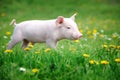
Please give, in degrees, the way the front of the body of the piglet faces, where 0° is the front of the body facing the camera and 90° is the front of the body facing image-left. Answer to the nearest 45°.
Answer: approximately 270°
